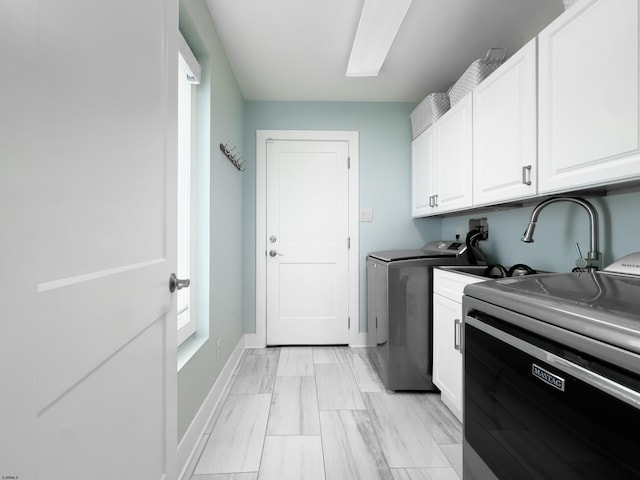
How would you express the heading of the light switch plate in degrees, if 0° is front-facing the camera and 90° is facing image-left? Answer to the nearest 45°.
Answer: approximately 0°

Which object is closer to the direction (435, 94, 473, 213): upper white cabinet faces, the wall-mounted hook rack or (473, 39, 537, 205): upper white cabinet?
the wall-mounted hook rack

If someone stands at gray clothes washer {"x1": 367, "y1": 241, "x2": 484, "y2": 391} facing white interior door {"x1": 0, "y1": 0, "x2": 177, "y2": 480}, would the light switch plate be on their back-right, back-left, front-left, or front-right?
back-right

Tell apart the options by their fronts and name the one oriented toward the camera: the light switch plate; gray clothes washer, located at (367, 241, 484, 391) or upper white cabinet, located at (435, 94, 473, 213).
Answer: the light switch plate

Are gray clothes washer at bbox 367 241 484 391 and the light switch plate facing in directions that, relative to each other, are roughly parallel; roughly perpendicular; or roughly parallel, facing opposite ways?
roughly perpendicular

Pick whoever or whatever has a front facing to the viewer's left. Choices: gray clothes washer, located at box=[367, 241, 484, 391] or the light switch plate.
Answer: the gray clothes washer

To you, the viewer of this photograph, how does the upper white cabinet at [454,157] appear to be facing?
facing to the left of the viewer

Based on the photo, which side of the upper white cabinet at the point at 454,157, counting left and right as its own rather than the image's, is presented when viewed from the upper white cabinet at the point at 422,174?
right

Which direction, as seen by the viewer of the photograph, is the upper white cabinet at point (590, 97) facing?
facing the viewer and to the left of the viewer

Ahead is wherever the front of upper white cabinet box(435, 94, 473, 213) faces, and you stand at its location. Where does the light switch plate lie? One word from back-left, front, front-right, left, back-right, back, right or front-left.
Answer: front-right

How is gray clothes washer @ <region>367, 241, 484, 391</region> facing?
to the viewer's left

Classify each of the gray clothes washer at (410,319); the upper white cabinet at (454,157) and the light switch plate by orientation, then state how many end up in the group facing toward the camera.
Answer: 1

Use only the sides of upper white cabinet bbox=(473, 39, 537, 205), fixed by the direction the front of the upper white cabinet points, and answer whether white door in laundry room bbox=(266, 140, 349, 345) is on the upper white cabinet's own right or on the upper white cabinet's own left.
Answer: on the upper white cabinet's own right

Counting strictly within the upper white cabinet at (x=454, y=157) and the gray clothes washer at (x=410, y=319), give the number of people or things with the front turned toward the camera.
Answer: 0
